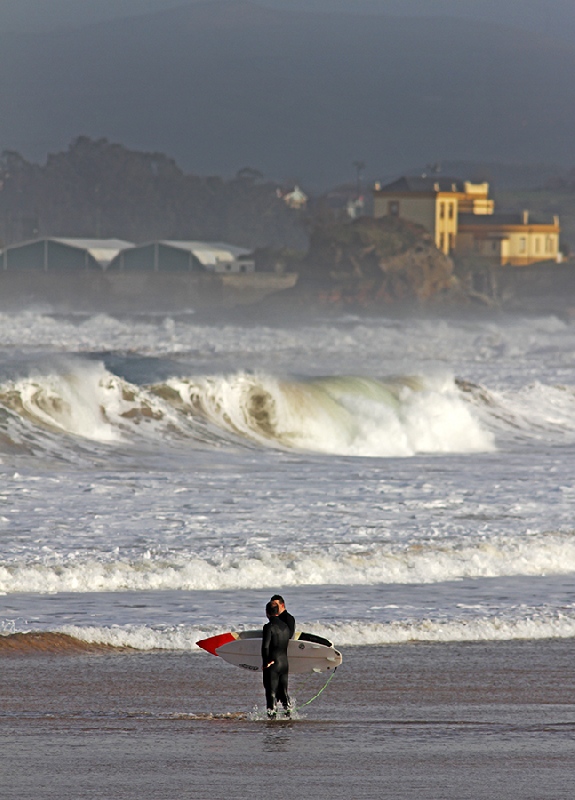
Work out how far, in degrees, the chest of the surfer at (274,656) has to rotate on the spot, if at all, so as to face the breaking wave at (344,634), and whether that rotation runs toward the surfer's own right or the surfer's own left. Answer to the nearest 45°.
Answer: approximately 45° to the surfer's own right

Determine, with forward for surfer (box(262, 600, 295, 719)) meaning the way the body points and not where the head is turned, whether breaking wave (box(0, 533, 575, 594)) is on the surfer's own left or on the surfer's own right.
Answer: on the surfer's own right

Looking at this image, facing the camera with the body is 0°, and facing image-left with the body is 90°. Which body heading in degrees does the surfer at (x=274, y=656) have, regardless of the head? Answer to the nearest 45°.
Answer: approximately 135°

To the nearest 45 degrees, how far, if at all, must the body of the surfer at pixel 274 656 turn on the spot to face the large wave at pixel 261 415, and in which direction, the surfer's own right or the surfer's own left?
approximately 45° to the surfer's own right
